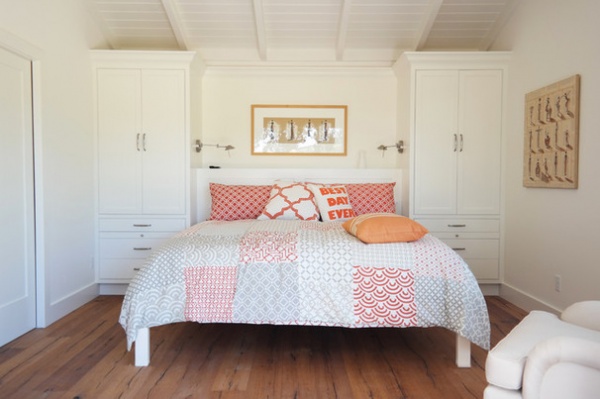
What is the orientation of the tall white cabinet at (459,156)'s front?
toward the camera

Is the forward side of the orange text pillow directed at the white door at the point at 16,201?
no

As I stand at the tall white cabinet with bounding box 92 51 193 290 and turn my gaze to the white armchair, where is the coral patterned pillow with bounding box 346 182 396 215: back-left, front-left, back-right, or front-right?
front-left

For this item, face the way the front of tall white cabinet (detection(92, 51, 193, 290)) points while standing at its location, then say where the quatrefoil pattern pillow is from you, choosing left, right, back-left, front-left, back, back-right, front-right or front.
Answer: front-left

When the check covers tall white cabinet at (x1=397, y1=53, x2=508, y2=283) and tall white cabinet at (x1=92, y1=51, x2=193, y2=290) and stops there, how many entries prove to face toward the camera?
2

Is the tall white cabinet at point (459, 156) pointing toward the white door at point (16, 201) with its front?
no

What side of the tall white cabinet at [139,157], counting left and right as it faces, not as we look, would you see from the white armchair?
front

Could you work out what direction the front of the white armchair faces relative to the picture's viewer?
facing away from the viewer and to the left of the viewer

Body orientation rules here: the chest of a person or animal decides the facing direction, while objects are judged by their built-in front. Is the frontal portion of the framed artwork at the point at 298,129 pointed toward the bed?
yes

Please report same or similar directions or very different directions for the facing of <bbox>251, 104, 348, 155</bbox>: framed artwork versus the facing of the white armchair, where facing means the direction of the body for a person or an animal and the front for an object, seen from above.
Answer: very different directions

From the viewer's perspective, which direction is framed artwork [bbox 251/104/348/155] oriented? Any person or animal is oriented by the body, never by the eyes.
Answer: toward the camera

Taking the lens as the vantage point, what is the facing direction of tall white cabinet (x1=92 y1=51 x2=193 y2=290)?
facing the viewer

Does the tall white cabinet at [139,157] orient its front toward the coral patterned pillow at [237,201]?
no

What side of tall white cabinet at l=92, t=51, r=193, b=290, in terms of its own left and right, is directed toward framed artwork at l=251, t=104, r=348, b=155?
left

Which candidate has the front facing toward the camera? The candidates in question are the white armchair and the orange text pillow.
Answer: the orange text pillow
